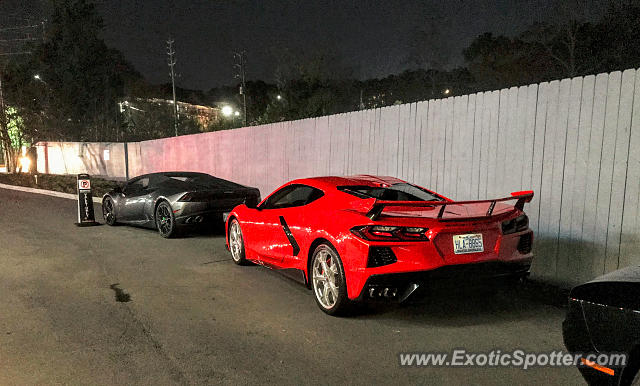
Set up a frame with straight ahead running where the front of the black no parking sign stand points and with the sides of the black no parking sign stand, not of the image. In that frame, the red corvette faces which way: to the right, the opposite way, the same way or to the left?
the opposite way

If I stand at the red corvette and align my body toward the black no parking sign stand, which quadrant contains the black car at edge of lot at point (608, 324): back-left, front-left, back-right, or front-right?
back-left

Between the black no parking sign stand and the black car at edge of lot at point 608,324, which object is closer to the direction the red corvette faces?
the black no parking sign stand

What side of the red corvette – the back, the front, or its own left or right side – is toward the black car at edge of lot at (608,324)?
back

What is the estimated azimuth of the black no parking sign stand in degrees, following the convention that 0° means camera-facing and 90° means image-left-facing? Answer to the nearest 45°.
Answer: approximately 0°

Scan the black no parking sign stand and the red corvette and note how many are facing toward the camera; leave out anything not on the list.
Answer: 1

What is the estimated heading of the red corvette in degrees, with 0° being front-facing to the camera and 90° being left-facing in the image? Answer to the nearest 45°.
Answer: approximately 135°

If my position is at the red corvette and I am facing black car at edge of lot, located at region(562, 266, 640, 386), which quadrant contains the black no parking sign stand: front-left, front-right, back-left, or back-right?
back-right
